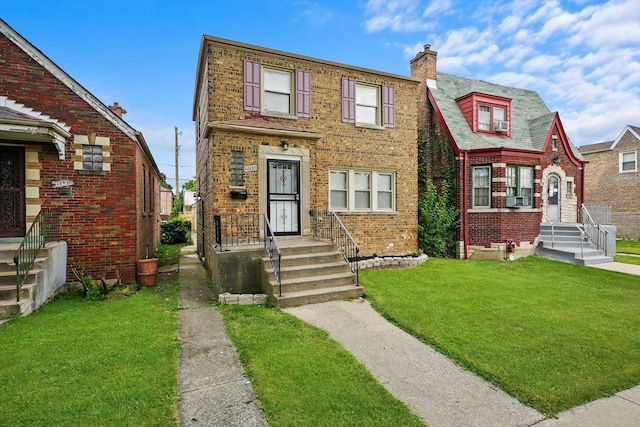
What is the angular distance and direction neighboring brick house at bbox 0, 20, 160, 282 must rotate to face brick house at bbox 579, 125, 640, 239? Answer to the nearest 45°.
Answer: approximately 90° to its left

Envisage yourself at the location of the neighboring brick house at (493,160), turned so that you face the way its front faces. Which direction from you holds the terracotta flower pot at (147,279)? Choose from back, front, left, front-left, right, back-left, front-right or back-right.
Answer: right

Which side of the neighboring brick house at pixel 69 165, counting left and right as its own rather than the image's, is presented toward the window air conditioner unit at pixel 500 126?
left

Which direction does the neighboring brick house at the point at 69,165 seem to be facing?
toward the camera

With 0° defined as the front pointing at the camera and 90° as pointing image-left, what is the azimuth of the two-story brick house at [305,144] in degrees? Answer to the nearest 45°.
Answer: approximately 315°

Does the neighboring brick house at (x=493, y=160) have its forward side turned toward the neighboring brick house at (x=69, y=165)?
no

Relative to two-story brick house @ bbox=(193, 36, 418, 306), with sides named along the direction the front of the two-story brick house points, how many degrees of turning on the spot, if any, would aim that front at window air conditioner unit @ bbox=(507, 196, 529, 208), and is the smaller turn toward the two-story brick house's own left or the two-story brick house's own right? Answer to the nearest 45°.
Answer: approximately 45° to the two-story brick house's own left

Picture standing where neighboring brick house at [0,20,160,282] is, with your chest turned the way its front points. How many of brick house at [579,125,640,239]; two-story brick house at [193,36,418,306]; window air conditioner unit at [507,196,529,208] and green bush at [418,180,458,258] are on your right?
0

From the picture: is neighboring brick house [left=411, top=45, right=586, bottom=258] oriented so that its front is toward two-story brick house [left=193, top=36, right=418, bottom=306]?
no

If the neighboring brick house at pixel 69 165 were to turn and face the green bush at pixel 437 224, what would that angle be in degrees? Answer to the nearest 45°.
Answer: approximately 90° to its left

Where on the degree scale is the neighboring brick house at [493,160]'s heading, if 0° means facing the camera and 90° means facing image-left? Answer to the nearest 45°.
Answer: approximately 315°

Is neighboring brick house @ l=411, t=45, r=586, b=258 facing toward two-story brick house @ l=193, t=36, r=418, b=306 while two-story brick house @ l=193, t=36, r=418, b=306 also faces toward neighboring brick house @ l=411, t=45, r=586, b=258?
no

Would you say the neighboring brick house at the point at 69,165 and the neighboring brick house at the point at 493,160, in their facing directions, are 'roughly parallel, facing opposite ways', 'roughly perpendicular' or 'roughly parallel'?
roughly parallel

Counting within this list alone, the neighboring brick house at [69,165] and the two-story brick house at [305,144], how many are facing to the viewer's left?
0

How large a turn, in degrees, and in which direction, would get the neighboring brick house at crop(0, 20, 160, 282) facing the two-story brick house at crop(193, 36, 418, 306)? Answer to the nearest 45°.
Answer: approximately 90° to its left

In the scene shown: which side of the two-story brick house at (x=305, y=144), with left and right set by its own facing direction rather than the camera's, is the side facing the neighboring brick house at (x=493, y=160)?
left

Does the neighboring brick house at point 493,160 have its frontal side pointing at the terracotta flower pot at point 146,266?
no
